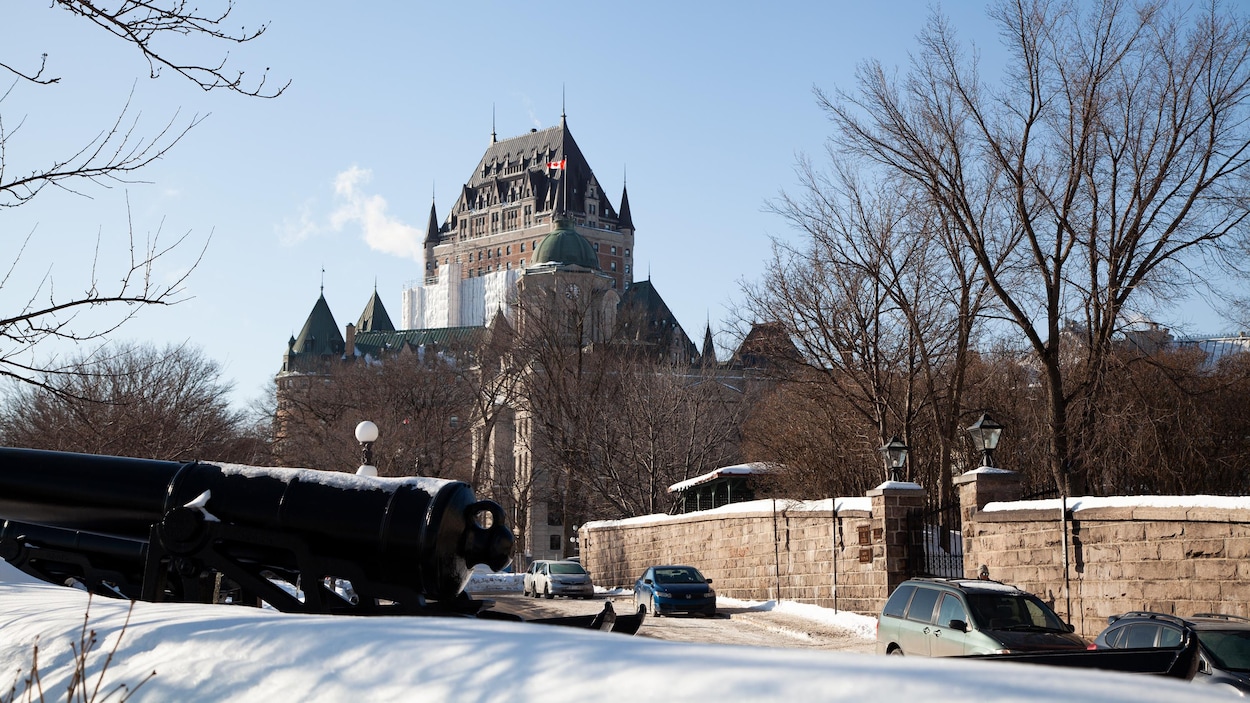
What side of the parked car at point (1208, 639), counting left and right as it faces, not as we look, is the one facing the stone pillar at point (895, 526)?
back

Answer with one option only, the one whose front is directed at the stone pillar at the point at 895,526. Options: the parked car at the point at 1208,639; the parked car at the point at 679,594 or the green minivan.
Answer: the parked car at the point at 679,594

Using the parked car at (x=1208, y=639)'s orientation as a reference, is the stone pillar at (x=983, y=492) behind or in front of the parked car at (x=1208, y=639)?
behind

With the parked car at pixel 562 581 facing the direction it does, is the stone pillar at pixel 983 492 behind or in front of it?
in front

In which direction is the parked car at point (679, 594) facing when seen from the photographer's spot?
facing the viewer and to the right of the viewer

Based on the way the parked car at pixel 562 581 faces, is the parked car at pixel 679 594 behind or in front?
in front

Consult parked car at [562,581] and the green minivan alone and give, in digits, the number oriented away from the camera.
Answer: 0
